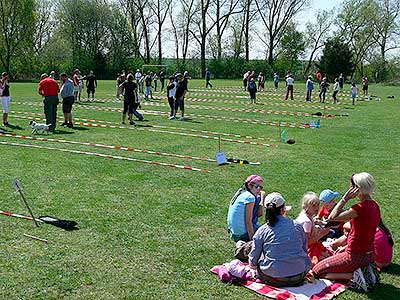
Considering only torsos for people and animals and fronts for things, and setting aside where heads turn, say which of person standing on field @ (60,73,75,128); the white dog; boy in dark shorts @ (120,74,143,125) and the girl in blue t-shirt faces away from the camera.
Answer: the boy in dark shorts

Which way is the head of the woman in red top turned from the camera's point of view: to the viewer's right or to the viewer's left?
to the viewer's left

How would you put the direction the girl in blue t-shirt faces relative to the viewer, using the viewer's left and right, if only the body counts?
facing to the right of the viewer

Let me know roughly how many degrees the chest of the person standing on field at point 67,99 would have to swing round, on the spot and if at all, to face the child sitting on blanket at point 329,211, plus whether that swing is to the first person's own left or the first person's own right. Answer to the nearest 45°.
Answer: approximately 90° to the first person's own left

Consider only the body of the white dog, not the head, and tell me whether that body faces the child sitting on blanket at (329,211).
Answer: no

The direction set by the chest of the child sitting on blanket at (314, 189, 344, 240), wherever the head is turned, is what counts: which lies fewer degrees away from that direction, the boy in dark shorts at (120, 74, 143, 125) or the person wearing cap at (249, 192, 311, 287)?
the person wearing cap

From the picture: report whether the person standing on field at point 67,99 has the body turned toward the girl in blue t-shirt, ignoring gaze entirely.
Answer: no

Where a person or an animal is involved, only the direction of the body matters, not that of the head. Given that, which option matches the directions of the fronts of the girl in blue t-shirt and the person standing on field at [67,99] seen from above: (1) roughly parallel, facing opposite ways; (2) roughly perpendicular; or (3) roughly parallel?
roughly parallel, facing opposite ways
